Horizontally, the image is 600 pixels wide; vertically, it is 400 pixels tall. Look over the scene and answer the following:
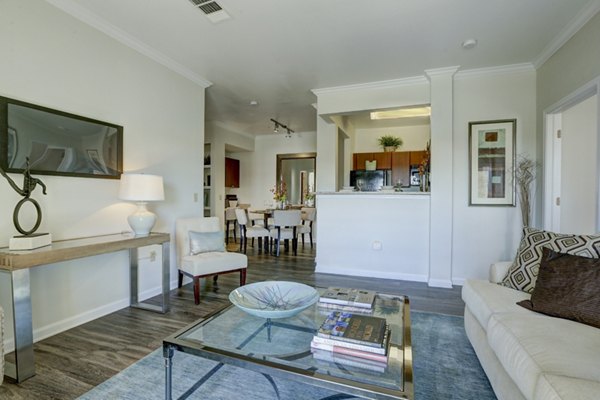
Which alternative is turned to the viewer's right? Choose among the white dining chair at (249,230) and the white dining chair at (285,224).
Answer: the white dining chair at (249,230)

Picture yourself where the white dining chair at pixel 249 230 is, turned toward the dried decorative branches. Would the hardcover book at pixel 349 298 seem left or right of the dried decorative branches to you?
right

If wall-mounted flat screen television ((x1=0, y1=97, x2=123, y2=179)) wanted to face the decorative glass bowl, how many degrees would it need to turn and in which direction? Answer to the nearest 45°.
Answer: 0° — it already faces it

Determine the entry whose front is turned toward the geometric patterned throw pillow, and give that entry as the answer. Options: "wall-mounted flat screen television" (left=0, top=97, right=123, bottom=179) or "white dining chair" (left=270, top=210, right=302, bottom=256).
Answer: the wall-mounted flat screen television

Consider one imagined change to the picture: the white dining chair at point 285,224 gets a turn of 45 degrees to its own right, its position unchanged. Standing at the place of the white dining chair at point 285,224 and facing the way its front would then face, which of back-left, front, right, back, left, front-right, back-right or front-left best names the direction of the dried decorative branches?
right

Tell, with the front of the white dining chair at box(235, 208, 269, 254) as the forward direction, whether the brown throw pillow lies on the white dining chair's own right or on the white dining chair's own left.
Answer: on the white dining chair's own right

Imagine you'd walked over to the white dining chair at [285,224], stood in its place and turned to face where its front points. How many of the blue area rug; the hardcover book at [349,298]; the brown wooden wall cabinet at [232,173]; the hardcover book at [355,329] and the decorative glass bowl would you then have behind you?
4

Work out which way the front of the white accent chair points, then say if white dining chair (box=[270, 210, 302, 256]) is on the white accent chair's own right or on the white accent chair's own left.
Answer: on the white accent chair's own left

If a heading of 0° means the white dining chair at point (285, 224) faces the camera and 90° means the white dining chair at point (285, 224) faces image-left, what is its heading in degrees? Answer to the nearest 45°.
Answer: approximately 180°

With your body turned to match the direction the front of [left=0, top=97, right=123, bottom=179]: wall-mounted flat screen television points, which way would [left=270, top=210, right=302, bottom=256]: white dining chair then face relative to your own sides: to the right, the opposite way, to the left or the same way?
to the left

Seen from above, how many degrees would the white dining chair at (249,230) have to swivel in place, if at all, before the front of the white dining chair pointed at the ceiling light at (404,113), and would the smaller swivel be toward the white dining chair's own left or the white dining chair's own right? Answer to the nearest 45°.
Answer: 0° — it already faces it

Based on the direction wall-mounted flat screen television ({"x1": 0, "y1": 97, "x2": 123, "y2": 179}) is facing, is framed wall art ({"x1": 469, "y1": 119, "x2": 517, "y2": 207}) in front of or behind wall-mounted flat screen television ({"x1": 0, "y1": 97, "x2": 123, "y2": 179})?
in front

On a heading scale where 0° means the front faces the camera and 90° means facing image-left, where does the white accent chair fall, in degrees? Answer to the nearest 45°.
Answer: approximately 315°

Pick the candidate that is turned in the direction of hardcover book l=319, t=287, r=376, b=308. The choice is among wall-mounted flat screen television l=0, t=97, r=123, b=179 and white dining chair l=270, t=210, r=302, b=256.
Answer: the wall-mounted flat screen television
